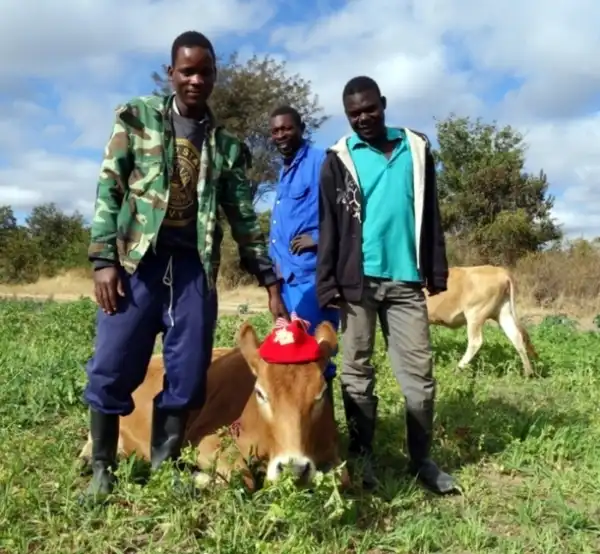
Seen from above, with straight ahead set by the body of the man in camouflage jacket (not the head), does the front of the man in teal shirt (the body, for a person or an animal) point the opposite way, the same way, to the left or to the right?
the same way

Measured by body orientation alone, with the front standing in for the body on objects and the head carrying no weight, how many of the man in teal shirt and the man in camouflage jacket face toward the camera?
2

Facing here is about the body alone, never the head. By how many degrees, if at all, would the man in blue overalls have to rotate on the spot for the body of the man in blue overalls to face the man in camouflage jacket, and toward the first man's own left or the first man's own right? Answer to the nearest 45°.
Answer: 0° — they already face them

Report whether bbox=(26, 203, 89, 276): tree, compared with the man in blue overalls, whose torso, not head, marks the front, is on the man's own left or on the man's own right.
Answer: on the man's own right

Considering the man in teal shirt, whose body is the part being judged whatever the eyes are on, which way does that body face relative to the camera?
toward the camera

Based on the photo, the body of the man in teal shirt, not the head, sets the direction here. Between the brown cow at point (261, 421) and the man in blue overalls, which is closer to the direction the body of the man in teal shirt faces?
the brown cow

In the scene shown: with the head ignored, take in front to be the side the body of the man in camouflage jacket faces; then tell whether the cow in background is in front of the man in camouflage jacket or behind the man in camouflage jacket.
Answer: behind

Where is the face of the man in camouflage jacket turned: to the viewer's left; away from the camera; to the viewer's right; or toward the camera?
toward the camera

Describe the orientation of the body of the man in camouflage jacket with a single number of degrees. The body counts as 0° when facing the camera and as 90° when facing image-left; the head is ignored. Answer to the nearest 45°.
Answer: approximately 0°

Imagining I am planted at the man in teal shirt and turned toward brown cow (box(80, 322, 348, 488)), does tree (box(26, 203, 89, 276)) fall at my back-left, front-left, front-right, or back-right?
front-right

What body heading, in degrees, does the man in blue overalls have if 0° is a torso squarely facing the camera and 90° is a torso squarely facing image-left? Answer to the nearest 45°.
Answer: approximately 45°

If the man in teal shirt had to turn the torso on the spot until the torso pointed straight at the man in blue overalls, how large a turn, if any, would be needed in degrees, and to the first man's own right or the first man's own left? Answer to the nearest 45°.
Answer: approximately 135° to the first man's own right

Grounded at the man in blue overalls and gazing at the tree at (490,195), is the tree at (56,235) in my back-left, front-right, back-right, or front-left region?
front-left
